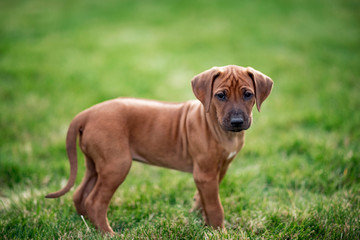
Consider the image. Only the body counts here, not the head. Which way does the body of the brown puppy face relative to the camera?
to the viewer's right
